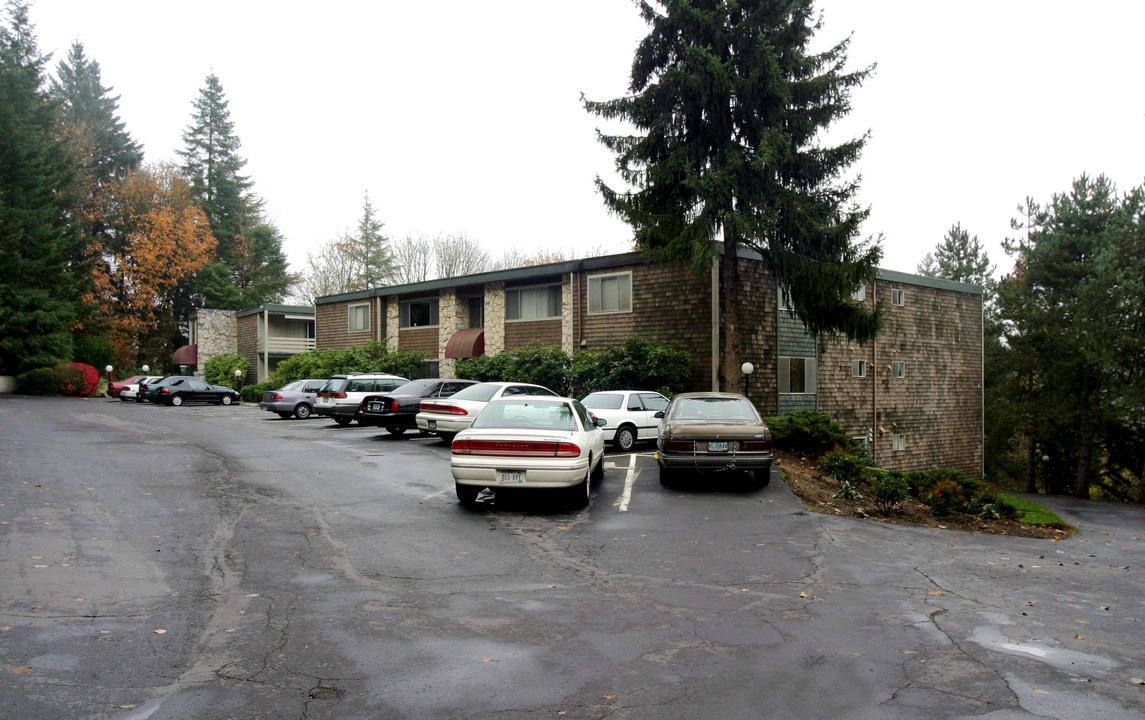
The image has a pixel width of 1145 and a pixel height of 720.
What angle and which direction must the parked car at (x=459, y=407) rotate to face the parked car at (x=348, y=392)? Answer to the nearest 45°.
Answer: approximately 90° to its left

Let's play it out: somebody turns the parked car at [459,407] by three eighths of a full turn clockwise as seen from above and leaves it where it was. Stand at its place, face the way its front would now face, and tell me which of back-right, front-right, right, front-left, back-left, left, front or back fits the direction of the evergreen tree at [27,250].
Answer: back-right

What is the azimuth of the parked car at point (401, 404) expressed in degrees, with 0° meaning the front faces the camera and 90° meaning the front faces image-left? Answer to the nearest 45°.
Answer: approximately 225°

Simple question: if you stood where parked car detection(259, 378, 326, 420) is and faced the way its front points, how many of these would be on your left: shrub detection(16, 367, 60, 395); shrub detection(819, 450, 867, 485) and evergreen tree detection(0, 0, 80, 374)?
2

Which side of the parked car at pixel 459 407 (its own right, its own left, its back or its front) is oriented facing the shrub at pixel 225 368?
left

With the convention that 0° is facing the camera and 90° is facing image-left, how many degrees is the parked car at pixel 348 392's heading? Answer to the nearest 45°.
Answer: approximately 225°

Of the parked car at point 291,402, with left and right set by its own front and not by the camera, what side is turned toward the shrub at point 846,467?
right

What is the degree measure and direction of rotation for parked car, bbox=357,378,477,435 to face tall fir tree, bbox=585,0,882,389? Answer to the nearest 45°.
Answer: approximately 45° to its right

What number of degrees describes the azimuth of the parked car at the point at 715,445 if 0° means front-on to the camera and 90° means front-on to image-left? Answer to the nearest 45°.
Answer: approximately 180°

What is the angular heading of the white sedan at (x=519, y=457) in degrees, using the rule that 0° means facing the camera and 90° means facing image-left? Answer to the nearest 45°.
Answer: approximately 180°

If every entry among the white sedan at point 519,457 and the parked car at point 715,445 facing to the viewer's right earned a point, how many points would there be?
0

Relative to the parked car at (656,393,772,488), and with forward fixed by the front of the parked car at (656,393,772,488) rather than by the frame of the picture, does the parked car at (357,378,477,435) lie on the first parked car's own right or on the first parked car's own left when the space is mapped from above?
on the first parked car's own left

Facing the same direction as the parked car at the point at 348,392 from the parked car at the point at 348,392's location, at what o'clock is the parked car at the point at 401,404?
the parked car at the point at 401,404 is roughly at 4 o'clock from the parked car at the point at 348,392.

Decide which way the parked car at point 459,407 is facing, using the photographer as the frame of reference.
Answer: facing away from the viewer and to the right of the viewer

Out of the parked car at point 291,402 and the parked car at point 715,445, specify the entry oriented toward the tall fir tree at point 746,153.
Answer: the parked car at point 715,445
